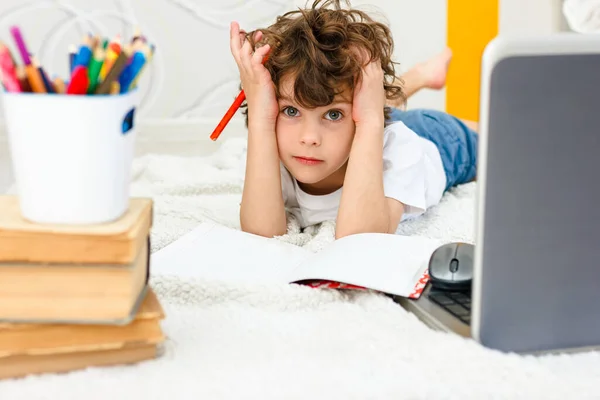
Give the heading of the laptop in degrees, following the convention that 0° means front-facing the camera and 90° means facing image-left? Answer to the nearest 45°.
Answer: approximately 135°

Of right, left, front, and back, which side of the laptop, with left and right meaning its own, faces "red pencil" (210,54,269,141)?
front

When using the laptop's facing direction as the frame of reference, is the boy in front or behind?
in front
